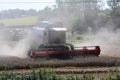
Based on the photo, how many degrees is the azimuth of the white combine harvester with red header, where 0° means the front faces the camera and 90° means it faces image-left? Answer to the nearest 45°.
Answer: approximately 315°
